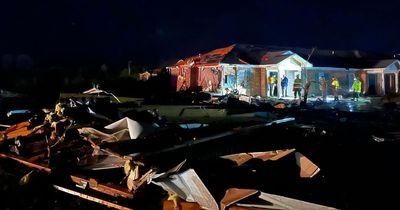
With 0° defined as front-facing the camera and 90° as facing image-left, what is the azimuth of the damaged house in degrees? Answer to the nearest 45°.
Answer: approximately 315°

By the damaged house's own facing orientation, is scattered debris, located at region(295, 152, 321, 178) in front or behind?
in front

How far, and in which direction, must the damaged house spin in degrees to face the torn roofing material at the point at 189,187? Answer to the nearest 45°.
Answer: approximately 45° to its right

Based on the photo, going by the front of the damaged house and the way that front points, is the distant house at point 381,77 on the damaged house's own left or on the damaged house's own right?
on the damaged house's own left

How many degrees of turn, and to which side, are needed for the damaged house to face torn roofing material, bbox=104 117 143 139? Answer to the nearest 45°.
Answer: approximately 45° to its right

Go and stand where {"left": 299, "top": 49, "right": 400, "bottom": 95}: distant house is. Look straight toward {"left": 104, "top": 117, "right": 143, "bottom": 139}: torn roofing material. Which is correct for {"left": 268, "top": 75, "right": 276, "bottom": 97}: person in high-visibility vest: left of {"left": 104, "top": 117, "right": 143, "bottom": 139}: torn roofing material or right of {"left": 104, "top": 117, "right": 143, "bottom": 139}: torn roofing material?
right

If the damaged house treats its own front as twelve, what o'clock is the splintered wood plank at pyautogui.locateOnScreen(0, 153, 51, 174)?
The splintered wood plank is roughly at 2 o'clock from the damaged house.

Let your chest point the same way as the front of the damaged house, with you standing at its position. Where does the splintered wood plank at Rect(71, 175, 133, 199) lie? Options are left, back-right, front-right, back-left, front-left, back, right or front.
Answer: front-right

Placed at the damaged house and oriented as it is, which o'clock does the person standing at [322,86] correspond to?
The person standing is roughly at 10 o'clock from the damaged house.
